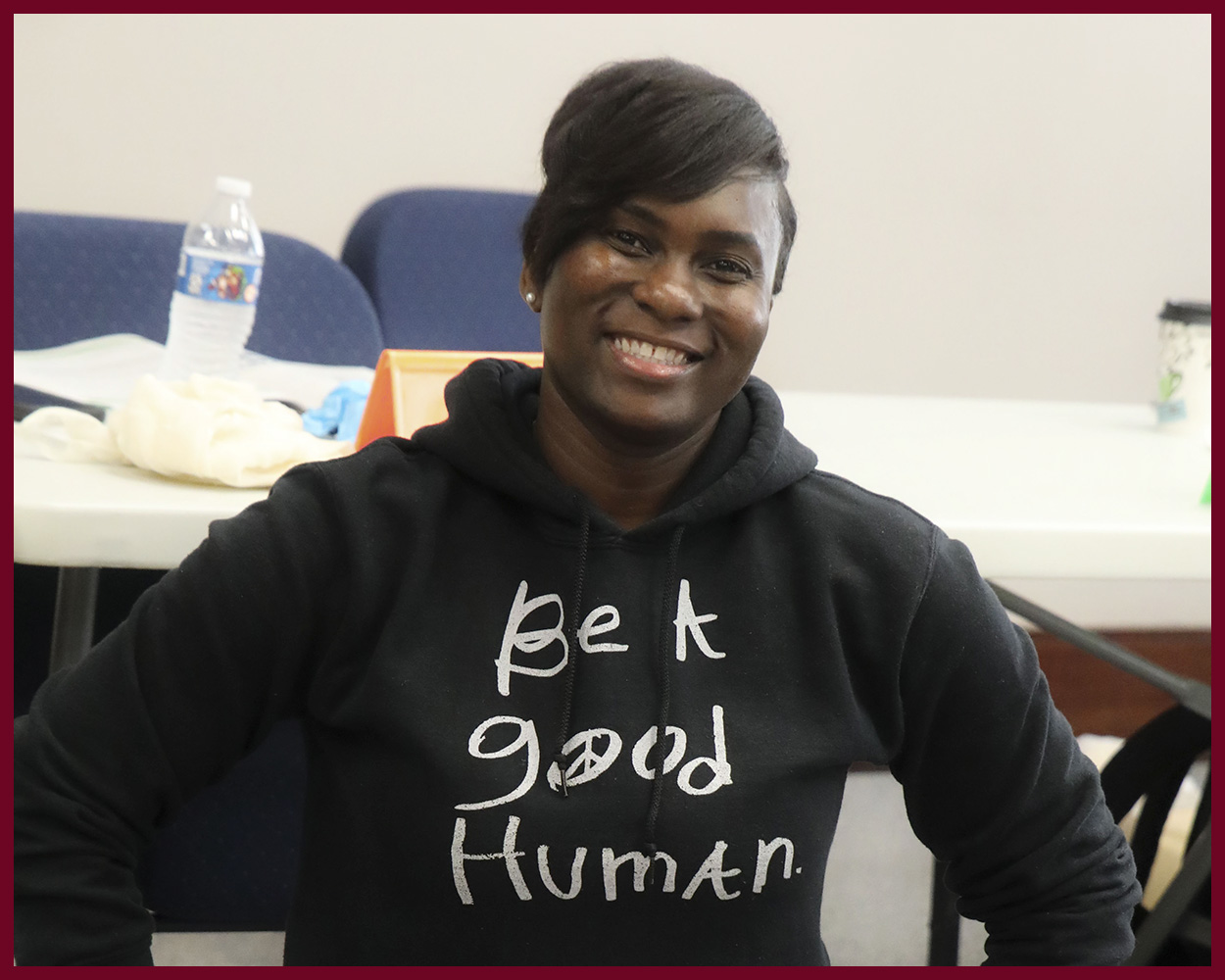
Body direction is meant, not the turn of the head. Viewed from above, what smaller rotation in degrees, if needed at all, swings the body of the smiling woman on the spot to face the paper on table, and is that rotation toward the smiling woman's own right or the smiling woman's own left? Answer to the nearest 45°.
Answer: approximately 135° to the smiling woman's own right

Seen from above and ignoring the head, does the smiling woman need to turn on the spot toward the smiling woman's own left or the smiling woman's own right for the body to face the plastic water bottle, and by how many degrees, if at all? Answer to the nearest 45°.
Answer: approximately 135° to the smiling woman's own right

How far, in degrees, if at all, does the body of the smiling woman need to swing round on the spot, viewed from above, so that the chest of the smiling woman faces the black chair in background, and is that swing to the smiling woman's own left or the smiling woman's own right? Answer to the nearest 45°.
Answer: approximately 135° to the smiling woman's own left

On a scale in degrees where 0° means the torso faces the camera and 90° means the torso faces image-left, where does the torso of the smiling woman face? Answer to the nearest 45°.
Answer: approximately 0°
